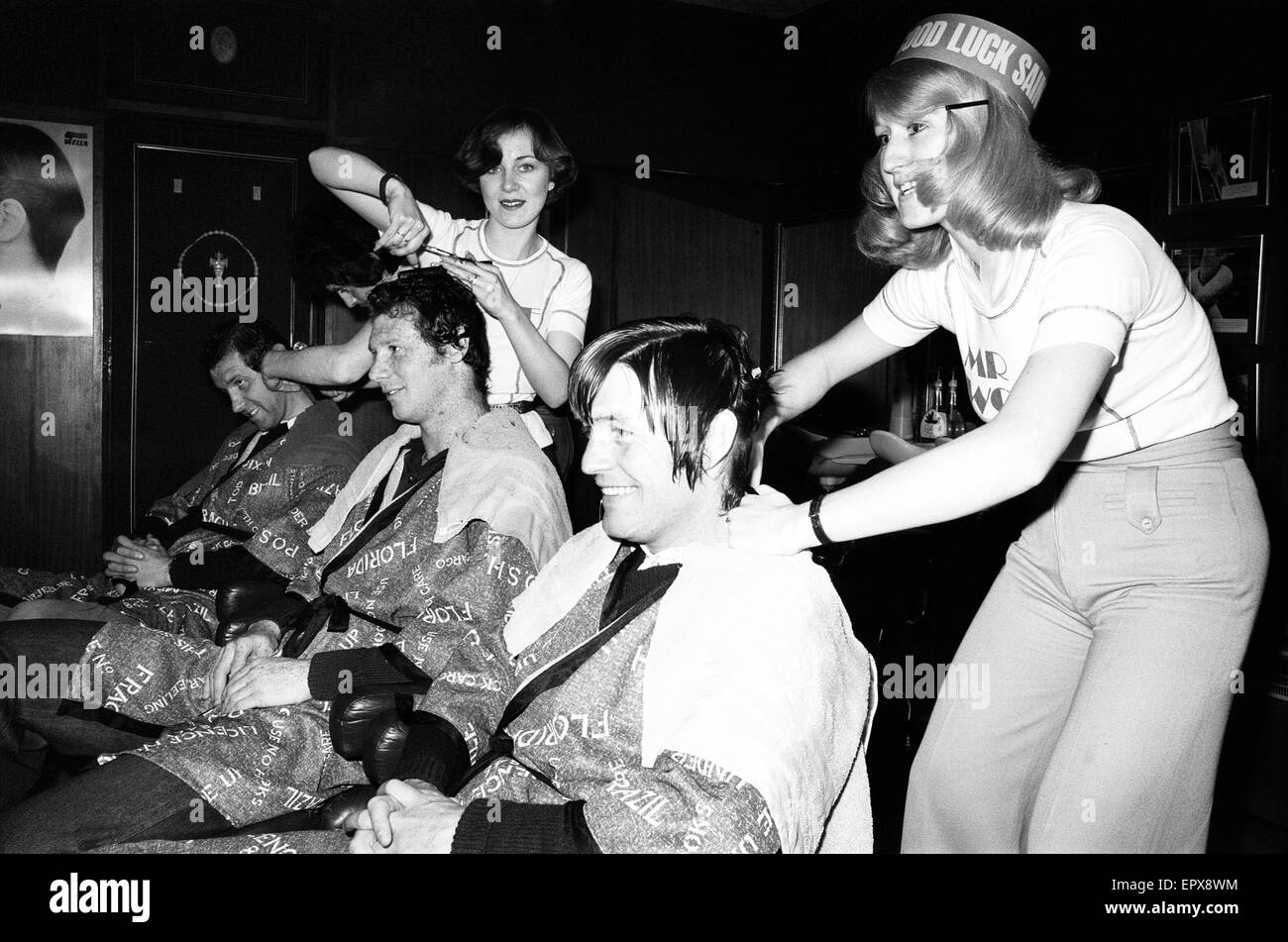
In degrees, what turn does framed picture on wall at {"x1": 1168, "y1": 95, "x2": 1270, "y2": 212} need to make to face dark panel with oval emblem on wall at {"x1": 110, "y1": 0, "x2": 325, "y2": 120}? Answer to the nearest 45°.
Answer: approximately 45° to its right

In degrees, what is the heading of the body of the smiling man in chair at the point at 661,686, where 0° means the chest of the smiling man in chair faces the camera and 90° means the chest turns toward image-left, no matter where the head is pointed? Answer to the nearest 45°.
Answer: approximately 45°

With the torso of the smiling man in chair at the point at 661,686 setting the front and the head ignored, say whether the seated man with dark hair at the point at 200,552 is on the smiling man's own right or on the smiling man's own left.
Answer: on the smiling man's own right

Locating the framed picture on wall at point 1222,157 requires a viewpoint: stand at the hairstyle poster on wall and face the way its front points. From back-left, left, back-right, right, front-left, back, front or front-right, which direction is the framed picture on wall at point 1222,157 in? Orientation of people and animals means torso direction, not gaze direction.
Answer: front-left

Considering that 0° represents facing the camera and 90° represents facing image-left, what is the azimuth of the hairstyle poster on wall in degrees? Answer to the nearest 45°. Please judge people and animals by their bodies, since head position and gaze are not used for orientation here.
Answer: approximately 0°

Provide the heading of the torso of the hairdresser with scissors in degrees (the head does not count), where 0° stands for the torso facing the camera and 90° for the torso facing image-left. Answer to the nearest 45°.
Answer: approximately 45°

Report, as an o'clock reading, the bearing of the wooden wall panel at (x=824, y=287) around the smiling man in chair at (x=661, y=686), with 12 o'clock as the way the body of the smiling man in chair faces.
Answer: The wooden wall panel is roughly at 5 o'clock from the smiling man in chair.

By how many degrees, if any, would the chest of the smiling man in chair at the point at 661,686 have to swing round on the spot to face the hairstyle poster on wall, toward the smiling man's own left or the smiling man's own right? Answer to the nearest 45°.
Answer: approximately 90° to the smiling man's own right

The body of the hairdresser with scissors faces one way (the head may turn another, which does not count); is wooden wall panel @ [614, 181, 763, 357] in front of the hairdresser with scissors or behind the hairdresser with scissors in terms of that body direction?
behind

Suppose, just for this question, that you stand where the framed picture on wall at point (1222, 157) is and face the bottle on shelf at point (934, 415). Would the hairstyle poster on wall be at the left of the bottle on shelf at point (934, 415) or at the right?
left
